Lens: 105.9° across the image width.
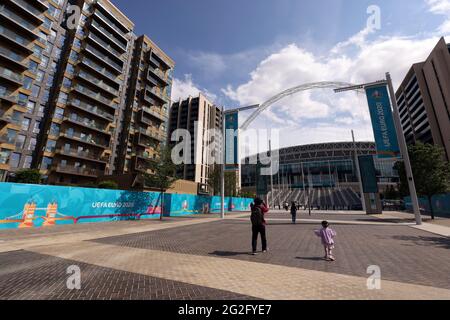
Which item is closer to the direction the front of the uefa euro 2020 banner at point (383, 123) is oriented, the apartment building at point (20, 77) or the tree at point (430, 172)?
the apartment building

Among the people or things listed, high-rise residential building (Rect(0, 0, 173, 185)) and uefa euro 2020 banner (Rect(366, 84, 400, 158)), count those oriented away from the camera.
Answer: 0

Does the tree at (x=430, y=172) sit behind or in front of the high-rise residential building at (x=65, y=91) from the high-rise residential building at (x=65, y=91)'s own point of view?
in front

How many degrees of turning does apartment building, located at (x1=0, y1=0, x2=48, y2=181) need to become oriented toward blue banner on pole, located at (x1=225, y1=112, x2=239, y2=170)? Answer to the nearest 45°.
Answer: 0° — it already faces it

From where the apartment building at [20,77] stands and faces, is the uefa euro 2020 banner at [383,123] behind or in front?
in front

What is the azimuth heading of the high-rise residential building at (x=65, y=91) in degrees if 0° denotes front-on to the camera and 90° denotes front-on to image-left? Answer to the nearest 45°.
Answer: approximately 315°

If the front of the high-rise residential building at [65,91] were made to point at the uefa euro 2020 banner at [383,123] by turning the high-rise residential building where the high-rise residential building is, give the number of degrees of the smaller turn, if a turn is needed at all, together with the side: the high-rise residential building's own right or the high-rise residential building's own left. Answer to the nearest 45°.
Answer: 0° — it already faces it

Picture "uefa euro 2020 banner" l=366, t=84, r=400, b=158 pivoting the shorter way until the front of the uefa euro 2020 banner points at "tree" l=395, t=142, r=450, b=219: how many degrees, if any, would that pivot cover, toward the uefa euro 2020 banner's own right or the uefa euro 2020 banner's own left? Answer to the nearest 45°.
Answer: approximately 180°

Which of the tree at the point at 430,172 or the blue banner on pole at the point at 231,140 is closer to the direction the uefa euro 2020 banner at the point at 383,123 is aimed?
the blue banner on pole
